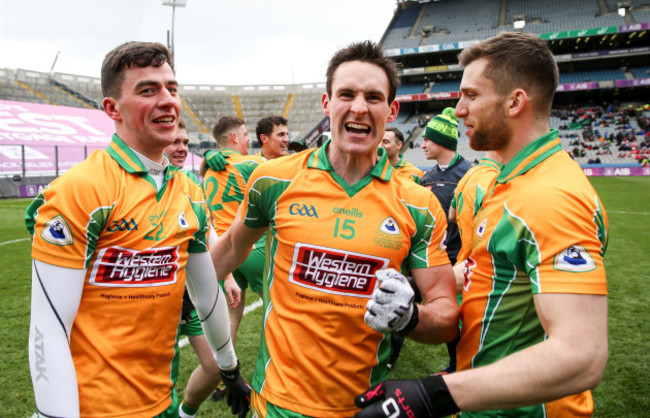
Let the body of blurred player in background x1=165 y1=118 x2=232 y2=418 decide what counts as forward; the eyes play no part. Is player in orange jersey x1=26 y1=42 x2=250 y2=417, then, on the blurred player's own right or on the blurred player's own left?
on the blurred player's own right

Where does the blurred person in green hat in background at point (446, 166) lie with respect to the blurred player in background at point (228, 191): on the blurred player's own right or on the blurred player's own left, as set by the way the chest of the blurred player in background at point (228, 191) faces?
on the blurred player's own right

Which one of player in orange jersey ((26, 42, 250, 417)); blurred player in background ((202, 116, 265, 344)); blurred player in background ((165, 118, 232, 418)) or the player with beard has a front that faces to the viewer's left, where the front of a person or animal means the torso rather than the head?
the player with beard

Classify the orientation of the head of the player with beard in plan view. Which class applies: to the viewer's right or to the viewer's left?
to the viewer's left

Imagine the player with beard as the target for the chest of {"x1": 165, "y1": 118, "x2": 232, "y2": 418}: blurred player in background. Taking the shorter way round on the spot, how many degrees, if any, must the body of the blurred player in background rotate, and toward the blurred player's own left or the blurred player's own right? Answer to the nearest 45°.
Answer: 0° — they already face them

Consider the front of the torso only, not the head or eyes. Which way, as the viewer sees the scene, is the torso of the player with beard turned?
to the viewer's left

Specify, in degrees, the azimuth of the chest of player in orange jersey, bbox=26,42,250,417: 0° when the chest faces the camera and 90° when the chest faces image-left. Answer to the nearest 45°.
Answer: approximately 315°

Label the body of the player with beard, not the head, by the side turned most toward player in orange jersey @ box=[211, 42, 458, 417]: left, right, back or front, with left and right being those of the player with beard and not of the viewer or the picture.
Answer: front

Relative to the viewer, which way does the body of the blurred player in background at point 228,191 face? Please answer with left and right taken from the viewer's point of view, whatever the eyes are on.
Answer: facing away from the viewer and to the right of the viewer

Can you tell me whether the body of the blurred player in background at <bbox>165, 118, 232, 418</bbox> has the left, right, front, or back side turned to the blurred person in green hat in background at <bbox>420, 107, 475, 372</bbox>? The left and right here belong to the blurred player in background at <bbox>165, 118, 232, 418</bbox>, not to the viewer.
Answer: left
